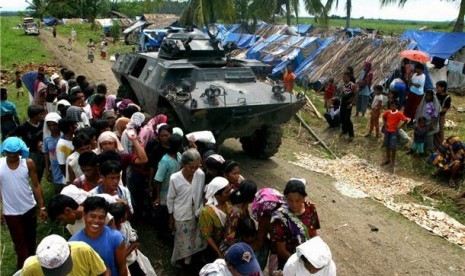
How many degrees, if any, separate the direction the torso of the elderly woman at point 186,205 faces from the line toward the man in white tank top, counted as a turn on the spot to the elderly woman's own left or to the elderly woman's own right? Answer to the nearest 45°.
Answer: approximately 135° to the elderly woman's own right

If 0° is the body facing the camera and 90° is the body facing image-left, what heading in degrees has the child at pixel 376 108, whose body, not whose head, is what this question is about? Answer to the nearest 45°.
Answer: approximately 45°

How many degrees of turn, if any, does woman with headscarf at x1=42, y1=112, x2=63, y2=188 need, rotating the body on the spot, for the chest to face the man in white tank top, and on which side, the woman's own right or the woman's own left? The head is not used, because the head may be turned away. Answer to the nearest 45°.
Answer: approximately 45° to the woman's own right

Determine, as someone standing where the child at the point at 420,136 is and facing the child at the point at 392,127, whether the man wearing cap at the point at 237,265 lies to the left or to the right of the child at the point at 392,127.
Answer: left

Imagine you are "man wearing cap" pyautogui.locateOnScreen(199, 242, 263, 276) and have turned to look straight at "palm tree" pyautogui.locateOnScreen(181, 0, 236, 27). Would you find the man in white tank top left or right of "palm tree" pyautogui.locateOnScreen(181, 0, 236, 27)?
left

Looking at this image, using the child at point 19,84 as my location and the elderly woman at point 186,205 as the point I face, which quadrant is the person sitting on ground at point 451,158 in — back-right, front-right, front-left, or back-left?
front-left

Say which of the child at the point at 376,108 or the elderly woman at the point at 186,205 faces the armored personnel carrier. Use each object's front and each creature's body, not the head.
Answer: the child

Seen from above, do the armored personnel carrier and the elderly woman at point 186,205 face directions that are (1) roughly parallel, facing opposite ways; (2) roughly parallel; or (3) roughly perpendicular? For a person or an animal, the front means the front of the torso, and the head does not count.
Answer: roughly parallel

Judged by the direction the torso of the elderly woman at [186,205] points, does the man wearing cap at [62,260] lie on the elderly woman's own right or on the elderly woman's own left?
on the elderly woman's own right

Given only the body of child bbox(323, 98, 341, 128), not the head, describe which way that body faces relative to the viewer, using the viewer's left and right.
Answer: facing the viewer and to the left of the viewer
